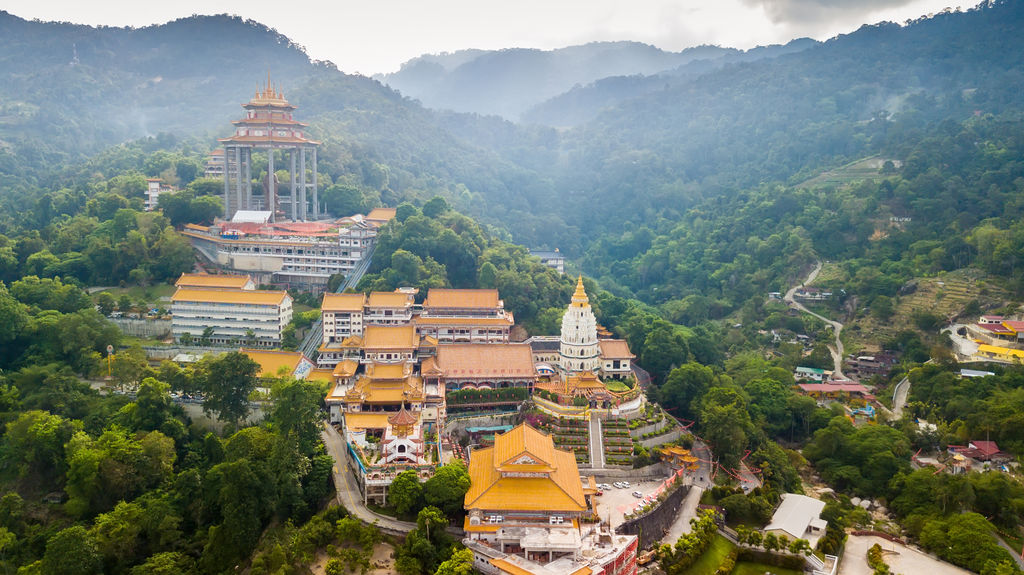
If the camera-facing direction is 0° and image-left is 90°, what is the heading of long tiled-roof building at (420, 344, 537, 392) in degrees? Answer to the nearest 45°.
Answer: approximately 0°

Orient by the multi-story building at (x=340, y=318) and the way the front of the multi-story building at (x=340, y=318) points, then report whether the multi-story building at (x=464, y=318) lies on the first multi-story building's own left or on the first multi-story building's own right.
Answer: on the first multi-story building's own left

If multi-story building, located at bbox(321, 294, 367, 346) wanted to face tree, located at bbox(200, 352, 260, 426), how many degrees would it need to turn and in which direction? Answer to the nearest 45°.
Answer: approximately 45° to its right

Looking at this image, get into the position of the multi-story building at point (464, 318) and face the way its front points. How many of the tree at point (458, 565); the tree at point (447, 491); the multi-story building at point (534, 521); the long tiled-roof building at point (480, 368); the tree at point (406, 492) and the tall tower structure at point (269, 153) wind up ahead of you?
5

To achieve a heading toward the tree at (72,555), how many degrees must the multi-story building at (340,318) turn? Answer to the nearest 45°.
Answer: approximately 45° to its right

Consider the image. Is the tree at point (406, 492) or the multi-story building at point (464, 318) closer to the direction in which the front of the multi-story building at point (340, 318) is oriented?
the tree

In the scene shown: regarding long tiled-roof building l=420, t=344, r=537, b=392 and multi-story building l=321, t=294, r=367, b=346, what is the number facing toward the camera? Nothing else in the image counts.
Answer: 2

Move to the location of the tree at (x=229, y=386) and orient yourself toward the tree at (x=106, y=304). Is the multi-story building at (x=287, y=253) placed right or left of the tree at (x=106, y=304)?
right
